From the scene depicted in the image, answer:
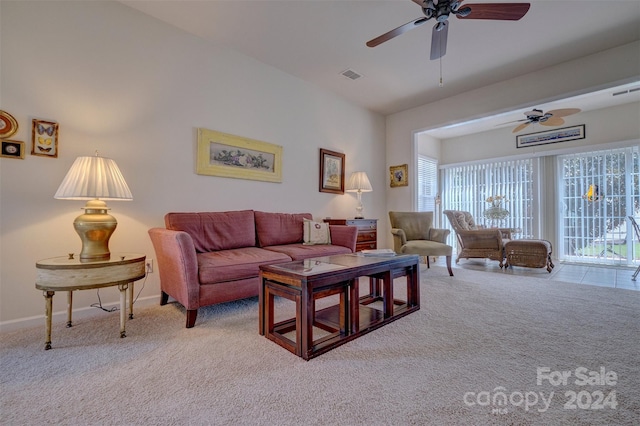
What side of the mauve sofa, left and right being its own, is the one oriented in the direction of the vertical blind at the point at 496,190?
left

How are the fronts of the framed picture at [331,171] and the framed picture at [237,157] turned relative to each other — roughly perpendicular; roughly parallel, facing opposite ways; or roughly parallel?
roughly parallel

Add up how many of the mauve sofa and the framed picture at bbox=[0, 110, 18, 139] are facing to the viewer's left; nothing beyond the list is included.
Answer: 0

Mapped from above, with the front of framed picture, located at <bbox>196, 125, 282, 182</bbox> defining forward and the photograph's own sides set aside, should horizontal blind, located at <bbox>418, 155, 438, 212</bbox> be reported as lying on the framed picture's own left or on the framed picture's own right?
on the framed picture's own left

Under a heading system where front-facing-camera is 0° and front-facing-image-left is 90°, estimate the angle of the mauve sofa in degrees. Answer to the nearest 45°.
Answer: approximately 315°

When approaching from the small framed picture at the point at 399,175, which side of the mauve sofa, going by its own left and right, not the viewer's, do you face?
left

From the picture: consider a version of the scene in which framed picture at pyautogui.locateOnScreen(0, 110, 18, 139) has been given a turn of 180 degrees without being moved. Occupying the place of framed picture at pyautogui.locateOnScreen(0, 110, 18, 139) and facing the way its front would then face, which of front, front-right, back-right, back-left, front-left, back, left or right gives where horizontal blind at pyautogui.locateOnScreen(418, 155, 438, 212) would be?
right

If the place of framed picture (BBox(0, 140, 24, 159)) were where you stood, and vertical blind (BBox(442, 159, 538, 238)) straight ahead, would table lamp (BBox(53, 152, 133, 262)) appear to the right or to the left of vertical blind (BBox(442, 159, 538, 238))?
right

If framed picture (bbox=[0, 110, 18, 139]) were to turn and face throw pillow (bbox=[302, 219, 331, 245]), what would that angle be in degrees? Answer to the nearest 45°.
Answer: approximately 90° to its left

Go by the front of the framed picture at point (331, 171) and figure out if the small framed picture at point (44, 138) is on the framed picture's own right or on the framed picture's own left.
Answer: on the framed picture's own right

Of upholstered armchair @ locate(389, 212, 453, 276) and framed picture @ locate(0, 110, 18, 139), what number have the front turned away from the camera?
0

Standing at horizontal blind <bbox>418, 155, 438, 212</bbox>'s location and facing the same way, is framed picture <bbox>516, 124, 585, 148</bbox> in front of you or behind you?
in front

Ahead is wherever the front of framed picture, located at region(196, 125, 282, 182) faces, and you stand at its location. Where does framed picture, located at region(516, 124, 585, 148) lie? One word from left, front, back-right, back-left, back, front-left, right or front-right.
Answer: front-left

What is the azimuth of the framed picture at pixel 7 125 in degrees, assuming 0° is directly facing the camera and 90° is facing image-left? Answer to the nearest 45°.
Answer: approximately 0°

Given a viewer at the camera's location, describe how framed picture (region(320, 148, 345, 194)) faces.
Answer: facing the viewer and to the right of the viewer
